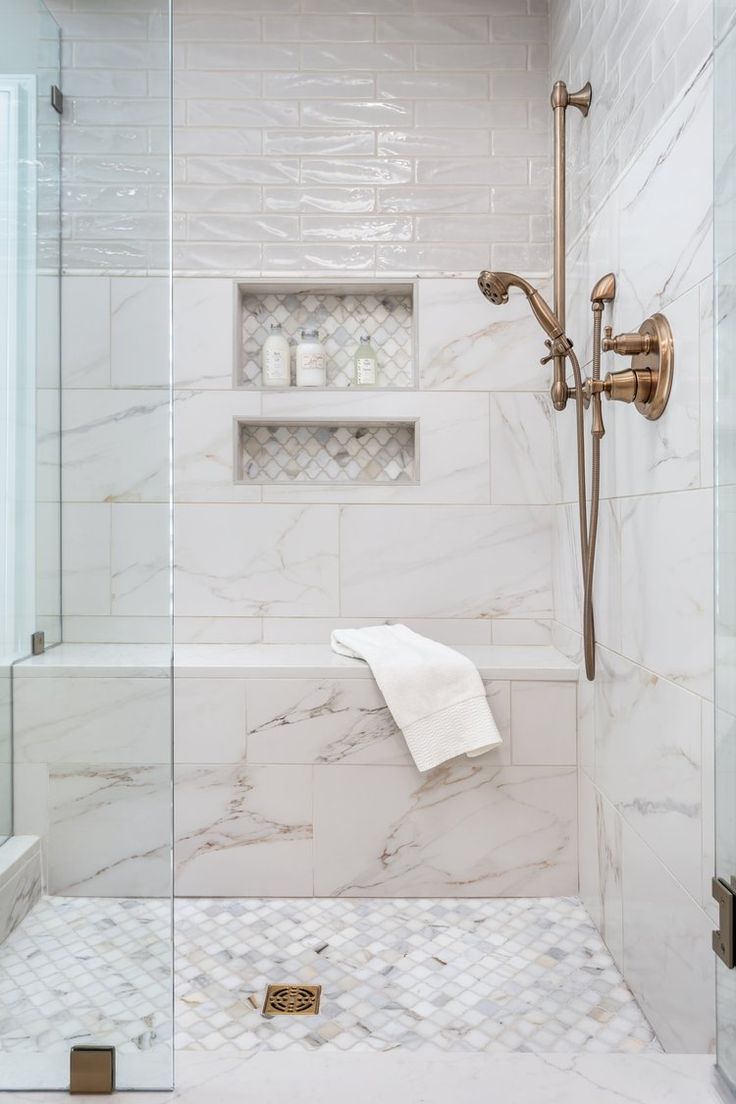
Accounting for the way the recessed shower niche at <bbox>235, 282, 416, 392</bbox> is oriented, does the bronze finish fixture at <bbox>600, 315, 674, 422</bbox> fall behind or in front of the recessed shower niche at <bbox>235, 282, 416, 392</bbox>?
in front

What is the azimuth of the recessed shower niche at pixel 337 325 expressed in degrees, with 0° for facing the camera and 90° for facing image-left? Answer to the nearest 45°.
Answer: approximately 0°

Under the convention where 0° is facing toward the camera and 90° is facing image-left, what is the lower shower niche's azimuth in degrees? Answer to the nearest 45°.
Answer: approximately 0°

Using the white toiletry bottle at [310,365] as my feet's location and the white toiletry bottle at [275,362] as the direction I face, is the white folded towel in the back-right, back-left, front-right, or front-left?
back-left
